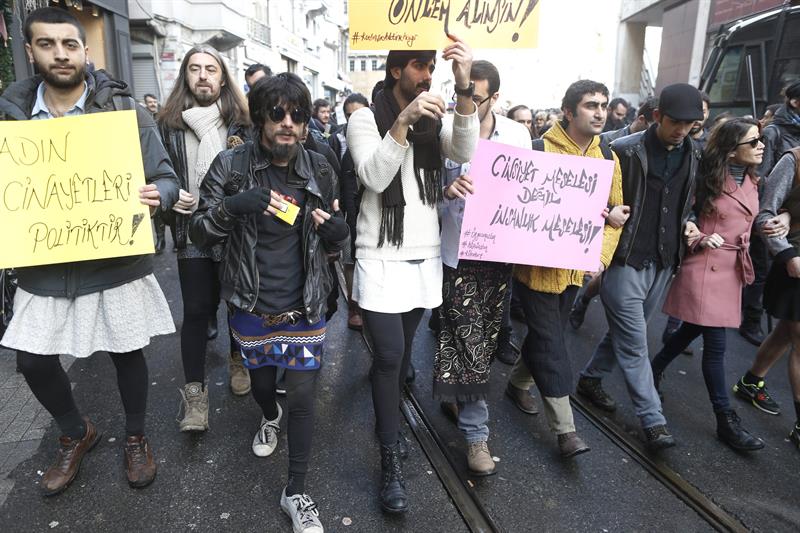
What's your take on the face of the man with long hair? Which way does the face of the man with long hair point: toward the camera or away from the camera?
toward the camera

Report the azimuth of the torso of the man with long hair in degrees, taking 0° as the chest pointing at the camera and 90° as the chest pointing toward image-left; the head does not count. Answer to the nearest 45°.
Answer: approximately 0°

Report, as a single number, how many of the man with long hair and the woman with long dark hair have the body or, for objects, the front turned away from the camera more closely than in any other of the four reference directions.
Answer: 0

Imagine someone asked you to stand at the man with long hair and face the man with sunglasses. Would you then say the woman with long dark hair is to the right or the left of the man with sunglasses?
left

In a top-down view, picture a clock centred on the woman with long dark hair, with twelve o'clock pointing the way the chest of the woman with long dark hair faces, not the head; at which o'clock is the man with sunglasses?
The man with sunglasses is roughly at 3 o'clock from the woman with long dark hair.

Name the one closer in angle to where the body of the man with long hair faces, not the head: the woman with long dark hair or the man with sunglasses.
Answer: the man with sunglasses

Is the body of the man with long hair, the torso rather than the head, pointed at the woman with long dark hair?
no

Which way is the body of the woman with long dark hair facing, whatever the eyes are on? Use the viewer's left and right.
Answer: facing the viewer and to the right of the viewer

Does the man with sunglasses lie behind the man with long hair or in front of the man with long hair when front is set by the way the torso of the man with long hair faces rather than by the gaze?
in front

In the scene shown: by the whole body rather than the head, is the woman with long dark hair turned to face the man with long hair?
no

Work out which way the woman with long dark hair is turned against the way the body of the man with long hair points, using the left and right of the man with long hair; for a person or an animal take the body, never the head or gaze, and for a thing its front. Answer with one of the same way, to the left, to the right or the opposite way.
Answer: the same way
